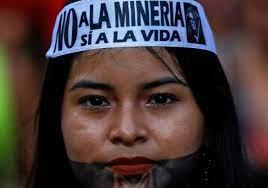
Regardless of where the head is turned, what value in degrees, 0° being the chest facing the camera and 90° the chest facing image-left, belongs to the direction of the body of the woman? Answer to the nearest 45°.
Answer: approximately 0°
